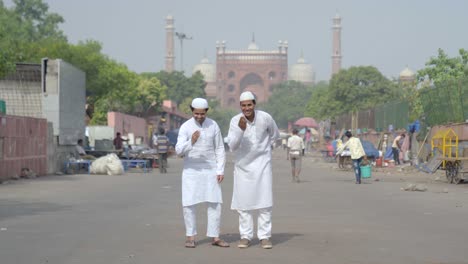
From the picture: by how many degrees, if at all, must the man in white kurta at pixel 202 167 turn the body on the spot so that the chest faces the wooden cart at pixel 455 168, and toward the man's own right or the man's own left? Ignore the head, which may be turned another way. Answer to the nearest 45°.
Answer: approximately 135° to the man's own left

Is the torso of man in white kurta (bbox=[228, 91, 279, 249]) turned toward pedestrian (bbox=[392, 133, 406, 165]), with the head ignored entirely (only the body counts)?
no

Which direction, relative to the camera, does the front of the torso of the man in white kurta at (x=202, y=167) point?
toward the camera

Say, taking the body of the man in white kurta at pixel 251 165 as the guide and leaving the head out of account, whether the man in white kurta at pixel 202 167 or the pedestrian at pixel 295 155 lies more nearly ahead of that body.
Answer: the man in white kurta

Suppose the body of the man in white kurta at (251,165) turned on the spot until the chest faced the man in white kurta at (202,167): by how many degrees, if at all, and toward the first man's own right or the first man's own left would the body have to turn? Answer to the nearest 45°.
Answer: approximately 90° to the first man's own right

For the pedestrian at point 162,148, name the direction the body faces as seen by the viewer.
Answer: away from the camera

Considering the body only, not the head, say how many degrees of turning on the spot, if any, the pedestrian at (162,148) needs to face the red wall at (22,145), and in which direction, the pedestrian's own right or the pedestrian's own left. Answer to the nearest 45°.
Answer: approximately 135° to the pedestrian's own left

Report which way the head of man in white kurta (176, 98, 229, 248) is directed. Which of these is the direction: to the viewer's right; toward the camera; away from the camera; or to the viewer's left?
toward the camera

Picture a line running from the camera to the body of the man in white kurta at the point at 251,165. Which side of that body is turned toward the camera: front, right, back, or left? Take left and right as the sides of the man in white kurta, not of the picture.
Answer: front

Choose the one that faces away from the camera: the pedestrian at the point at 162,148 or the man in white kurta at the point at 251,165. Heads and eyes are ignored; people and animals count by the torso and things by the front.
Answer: the pedestrian
